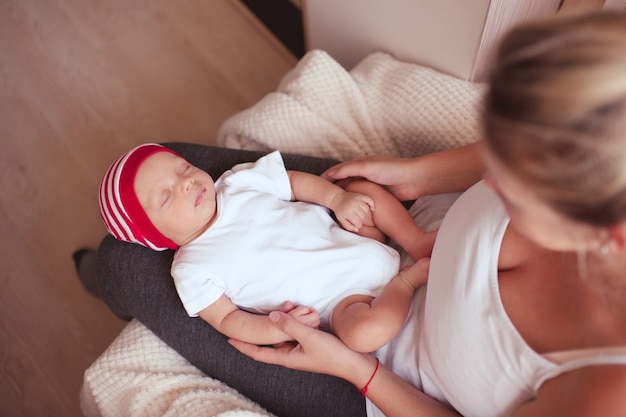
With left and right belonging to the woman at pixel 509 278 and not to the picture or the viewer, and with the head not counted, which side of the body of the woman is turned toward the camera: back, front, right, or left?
left
